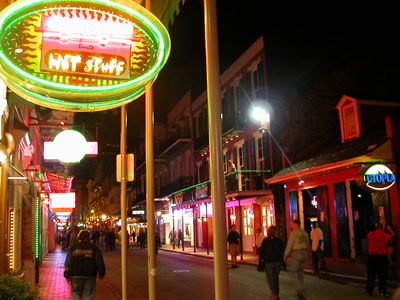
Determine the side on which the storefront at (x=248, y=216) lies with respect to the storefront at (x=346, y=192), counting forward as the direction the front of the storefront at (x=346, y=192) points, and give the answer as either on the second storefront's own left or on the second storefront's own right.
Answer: on the second storefront's own right

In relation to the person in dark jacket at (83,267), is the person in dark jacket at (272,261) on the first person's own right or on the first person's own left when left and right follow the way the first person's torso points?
on the first person's own right

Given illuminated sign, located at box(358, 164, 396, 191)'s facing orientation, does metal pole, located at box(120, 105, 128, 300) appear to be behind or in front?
in front

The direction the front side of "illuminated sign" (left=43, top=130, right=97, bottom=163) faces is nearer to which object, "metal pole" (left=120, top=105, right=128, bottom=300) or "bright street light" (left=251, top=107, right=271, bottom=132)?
the metal pole

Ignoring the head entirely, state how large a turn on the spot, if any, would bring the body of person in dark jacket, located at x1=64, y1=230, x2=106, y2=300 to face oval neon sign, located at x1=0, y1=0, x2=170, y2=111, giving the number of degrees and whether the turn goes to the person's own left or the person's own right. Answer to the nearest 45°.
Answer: approximately 180°

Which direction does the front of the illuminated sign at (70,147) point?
toward the camera

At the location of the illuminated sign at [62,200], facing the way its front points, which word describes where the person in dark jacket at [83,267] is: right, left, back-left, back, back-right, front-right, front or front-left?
front

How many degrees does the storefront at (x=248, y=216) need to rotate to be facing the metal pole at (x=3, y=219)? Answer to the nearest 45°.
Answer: approximately 45° to its left

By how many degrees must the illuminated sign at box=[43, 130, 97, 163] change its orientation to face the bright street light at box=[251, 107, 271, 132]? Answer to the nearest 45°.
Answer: approximately 135° to its left

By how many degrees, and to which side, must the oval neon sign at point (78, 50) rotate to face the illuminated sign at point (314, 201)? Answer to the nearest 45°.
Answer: approximately 135° to its left

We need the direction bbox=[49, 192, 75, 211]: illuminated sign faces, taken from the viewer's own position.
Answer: facing the viewer

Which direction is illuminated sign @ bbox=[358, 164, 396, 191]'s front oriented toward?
toward the camera

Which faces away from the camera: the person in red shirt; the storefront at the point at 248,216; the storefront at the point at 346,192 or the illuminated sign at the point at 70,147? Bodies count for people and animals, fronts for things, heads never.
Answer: the person in red shirt

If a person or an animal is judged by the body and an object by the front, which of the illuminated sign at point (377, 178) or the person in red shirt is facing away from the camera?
the person in red shirt

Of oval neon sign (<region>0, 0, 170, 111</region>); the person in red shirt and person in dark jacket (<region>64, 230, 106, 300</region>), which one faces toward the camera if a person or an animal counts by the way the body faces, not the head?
the oval neon sign

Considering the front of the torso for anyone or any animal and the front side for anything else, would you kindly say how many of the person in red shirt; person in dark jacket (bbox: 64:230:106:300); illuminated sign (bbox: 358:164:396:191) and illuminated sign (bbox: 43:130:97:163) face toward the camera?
2
